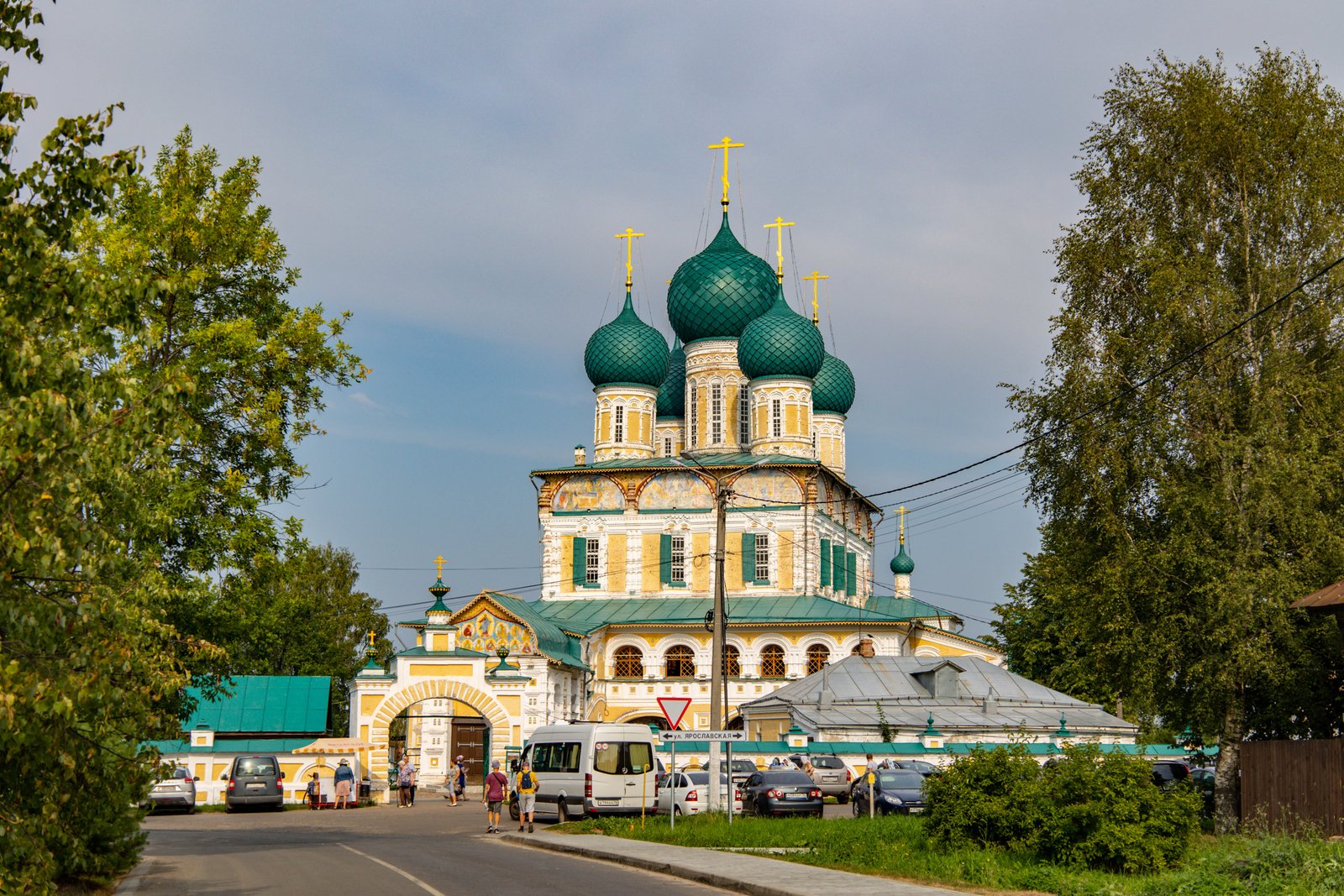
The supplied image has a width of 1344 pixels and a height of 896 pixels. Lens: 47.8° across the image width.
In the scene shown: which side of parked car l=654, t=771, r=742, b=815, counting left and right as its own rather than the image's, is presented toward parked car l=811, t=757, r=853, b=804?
right

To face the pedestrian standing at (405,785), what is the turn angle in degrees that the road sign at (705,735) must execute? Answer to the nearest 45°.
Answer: approximately 135° to its right

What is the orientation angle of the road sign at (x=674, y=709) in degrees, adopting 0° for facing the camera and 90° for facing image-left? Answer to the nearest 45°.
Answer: approximately 0°

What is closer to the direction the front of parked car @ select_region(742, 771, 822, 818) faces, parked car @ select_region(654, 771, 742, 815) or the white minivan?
the parked car
